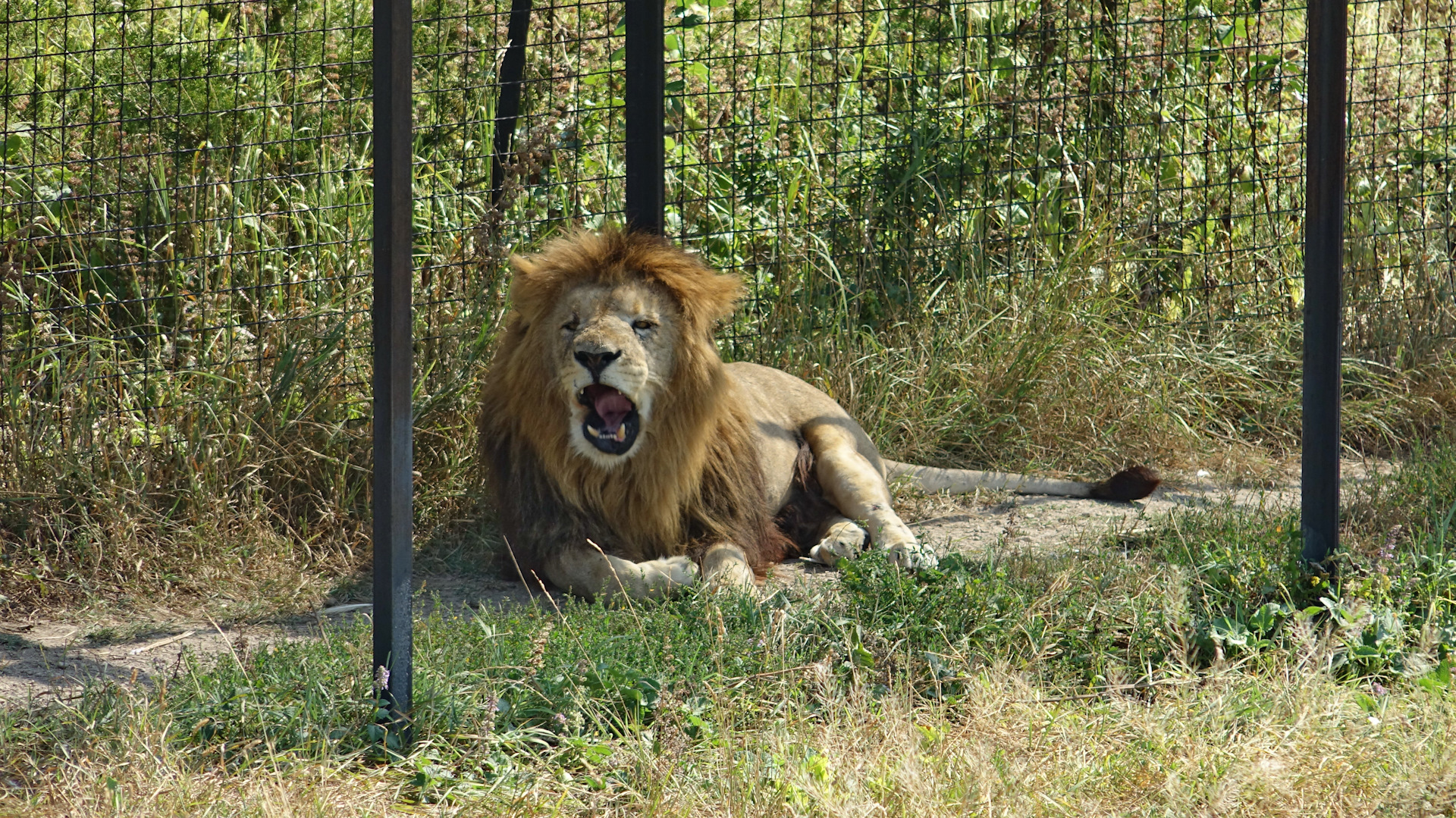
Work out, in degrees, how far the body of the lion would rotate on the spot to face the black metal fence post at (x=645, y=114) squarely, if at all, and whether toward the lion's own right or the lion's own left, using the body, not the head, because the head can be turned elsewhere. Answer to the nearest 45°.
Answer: approximately 135° to the lion's own right

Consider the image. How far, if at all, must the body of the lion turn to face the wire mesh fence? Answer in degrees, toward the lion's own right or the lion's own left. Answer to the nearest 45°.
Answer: approximately 135° to the lion's own right

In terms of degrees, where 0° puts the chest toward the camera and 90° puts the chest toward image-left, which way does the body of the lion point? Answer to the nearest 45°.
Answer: approximately 45°

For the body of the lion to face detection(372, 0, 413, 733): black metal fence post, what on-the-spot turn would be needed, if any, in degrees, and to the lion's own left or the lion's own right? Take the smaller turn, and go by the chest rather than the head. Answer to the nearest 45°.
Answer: approximately 45° to the lion's own left

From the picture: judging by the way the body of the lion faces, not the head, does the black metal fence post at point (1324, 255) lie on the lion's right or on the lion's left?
on the lion's left
